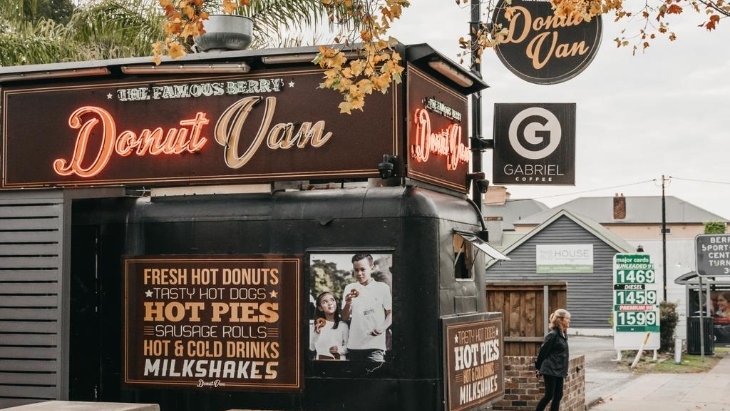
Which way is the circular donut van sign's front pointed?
toward the camera

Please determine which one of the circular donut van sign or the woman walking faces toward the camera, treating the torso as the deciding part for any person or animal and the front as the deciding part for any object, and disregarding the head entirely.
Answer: the circular donut van sign

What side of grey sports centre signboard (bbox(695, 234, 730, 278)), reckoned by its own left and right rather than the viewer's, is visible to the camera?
front

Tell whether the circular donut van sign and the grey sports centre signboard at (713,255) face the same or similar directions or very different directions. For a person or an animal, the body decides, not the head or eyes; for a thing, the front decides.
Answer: same or similar directions

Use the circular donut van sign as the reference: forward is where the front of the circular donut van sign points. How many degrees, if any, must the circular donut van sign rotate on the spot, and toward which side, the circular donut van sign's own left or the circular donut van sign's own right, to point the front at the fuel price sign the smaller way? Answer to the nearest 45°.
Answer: approximately 180°

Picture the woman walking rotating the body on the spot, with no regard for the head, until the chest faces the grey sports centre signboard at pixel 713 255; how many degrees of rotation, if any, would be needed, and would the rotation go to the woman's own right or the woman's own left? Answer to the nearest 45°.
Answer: approximately 90° to the woman's own left

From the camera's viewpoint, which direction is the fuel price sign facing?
toward the camera

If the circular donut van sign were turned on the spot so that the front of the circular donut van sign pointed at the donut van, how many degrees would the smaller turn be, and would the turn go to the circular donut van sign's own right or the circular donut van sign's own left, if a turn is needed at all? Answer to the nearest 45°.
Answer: approximately 45° to the circular donut van sign's own right

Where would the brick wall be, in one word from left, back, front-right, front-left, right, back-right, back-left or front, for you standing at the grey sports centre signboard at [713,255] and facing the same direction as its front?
front

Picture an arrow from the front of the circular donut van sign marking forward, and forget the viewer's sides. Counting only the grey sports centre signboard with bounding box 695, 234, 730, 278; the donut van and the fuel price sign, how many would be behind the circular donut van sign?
2
